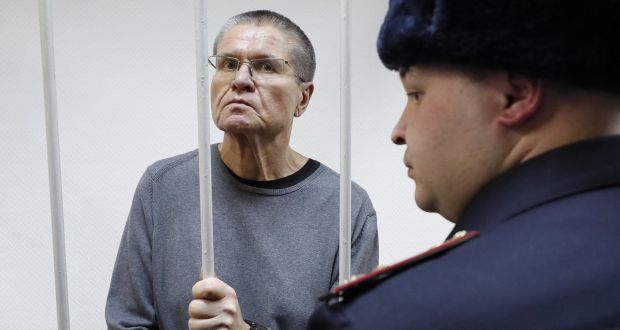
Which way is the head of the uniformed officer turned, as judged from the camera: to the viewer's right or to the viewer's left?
to the viewer's left

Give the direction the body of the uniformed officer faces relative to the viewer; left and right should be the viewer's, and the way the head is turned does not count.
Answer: facing away from the viewer and to the left of the viewer

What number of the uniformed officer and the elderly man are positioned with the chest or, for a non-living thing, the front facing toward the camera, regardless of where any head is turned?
1

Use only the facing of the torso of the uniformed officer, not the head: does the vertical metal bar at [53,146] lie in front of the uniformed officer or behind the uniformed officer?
in front

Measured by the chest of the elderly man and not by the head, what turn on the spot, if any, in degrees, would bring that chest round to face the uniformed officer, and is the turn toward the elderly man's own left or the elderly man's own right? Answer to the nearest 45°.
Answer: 0° — they already face them

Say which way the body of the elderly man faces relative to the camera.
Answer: toward the camera

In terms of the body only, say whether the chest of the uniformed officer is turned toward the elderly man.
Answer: yes

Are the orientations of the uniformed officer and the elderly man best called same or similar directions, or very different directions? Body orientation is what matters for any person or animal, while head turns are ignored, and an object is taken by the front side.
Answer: very different directions
